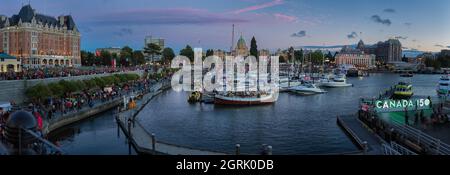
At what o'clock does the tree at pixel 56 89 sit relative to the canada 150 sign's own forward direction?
The tree is roughly at 3 o'clock from the canada 150 sign.

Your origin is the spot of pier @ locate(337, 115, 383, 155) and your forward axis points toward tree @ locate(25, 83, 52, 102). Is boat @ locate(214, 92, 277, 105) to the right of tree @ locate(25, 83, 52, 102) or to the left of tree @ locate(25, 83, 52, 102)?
right

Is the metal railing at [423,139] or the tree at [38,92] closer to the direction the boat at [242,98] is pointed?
the metal railing

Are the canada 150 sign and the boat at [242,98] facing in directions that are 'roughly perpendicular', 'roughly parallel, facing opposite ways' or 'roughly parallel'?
roughly perpendicular

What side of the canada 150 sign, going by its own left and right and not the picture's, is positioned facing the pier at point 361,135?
front

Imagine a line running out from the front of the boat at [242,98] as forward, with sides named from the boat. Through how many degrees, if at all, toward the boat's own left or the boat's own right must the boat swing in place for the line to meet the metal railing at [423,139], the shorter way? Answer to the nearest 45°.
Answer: approximately 90° to the boat's own right

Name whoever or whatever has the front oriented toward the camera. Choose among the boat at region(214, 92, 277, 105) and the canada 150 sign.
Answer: the canada 150 sign

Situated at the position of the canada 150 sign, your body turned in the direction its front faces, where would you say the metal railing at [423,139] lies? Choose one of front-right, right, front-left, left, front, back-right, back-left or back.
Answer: front

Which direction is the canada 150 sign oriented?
toward the camera

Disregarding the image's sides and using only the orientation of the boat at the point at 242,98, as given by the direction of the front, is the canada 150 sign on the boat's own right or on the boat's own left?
on the boat's own right
